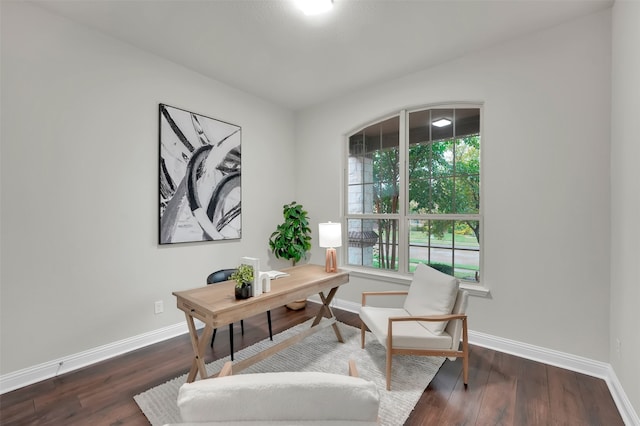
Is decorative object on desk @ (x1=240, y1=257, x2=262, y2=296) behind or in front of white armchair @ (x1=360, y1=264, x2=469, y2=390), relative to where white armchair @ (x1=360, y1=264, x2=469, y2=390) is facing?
in front

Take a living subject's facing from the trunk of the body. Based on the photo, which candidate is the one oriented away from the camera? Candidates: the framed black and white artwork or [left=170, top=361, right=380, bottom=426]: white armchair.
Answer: the white armchair

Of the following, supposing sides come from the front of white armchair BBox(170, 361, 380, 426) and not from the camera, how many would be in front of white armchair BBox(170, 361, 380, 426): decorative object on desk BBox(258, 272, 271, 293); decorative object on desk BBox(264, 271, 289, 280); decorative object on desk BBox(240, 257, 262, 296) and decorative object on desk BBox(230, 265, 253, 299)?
4

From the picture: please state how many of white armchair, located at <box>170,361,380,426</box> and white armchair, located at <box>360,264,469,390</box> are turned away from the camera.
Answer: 1

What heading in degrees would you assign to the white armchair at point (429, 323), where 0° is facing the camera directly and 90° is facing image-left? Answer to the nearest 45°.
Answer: approximately 45°

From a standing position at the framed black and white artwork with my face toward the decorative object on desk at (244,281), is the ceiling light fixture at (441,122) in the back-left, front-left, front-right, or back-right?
front-left

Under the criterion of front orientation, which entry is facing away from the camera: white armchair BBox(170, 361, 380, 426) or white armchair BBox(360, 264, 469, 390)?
white armchair BBox(170, 361, 380, 426)

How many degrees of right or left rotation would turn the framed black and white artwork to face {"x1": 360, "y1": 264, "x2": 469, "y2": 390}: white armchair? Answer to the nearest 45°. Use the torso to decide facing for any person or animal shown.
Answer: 0° — it already faces it

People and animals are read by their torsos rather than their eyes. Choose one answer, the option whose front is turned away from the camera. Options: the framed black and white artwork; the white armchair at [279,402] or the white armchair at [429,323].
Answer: the white armchair at [279,402]

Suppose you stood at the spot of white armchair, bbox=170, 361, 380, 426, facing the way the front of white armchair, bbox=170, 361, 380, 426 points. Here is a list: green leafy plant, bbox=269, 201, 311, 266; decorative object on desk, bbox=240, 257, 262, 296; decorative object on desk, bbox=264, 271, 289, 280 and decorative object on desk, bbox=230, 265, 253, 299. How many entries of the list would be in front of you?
4

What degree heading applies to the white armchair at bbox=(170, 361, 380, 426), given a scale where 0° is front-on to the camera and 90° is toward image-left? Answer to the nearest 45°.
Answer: approximately 180°

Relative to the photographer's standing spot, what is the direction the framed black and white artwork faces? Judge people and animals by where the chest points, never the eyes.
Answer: facing the viewer and to the right of the viewer

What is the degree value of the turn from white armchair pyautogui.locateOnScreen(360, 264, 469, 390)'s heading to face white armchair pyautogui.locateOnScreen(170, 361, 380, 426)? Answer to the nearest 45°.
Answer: approximately 45° to its left

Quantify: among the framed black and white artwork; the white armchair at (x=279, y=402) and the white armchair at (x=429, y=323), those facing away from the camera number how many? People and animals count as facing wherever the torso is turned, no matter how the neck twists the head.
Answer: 1

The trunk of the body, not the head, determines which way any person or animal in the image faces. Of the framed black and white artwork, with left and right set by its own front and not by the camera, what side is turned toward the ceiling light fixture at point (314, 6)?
front

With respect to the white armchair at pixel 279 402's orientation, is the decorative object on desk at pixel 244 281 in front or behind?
in front

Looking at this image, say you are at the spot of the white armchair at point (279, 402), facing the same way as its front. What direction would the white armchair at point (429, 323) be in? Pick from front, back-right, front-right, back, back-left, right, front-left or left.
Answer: front-right

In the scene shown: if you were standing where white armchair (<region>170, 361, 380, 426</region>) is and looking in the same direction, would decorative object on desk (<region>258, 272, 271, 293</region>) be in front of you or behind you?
in front
